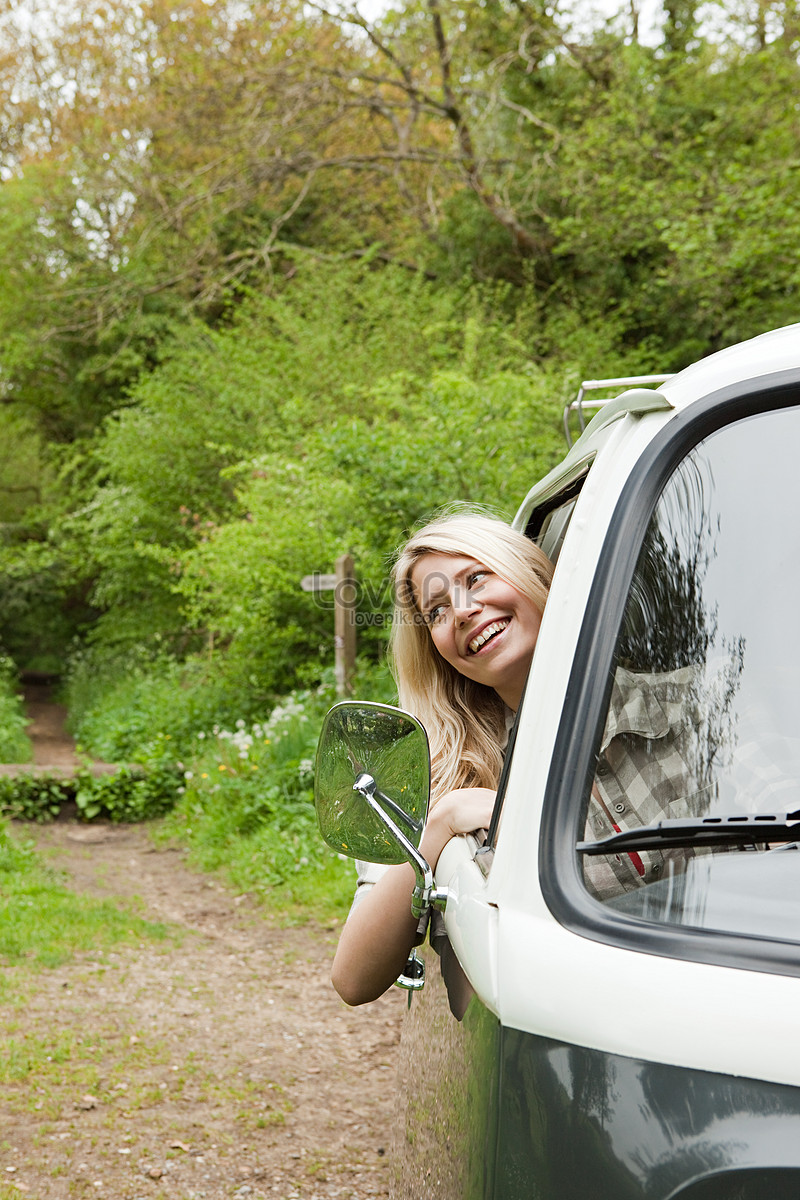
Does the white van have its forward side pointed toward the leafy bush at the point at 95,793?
no

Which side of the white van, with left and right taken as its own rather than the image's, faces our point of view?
front
